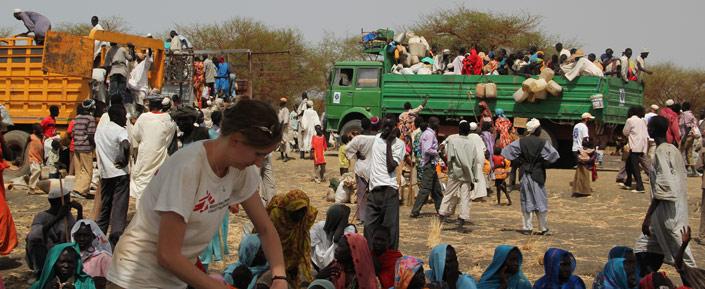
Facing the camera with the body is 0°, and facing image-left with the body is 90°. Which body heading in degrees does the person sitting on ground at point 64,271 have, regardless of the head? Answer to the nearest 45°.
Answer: approximately 0°

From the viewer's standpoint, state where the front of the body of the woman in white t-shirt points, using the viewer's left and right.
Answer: facing the viewer and to the right of the viewer

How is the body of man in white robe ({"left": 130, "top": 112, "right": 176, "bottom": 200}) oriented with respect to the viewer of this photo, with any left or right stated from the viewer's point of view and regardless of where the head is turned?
facing away from the viewer

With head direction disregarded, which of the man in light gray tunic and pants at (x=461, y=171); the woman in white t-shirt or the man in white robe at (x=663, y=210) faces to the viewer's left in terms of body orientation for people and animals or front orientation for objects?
the man in white robe at (x=663, y=210)

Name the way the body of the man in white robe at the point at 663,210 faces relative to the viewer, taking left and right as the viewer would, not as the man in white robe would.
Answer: facing to the left of the viewer

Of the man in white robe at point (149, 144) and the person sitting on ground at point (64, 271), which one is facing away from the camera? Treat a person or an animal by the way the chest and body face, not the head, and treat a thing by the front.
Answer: the man in white robe

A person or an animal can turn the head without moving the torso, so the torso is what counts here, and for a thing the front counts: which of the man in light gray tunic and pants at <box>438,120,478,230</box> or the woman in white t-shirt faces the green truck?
the man in light gray tunic and pants

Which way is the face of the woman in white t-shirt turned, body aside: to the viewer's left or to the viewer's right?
to the viewer's right

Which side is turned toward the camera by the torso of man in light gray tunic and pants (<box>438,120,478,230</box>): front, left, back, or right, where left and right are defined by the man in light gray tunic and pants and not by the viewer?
back

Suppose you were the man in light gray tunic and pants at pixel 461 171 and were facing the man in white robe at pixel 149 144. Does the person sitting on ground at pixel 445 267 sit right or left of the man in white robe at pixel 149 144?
left
